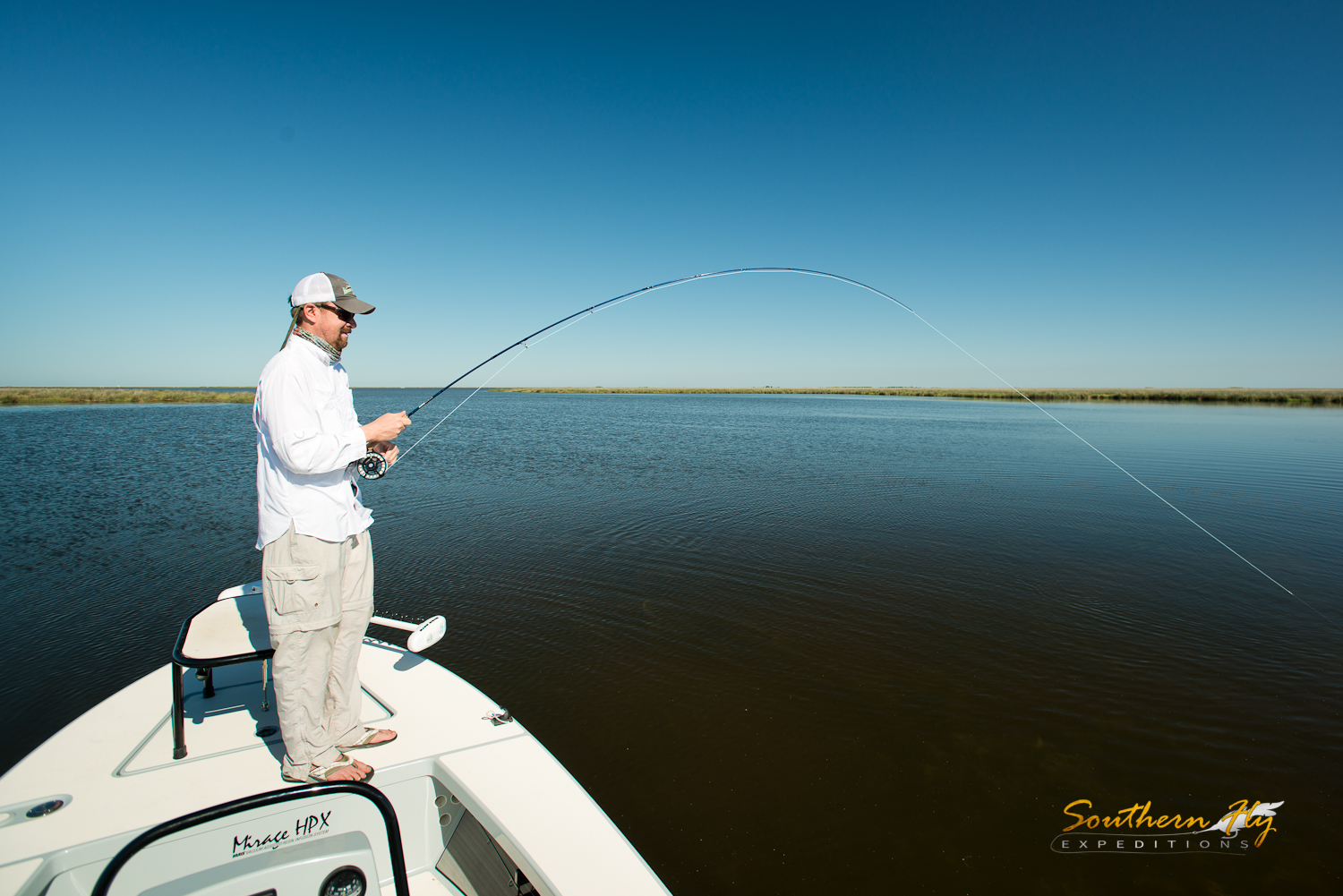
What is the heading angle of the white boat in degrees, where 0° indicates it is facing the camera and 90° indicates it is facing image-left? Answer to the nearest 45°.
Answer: approximately 180°

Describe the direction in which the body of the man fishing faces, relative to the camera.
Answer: to the viewer's right

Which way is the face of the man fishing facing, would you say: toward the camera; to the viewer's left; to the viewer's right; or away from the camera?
to the viewer's right
